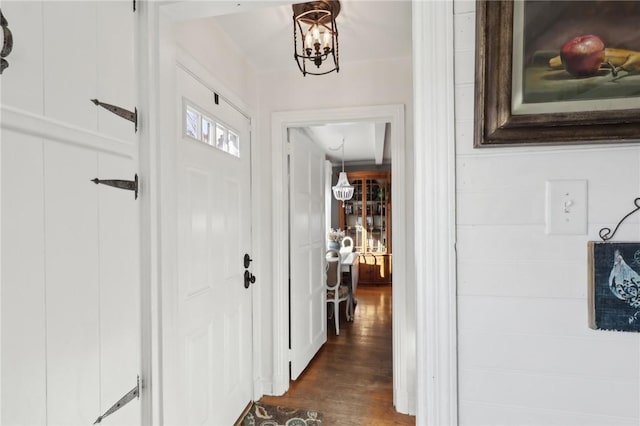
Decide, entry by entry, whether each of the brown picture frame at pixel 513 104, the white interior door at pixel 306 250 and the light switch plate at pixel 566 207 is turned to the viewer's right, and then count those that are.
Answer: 1

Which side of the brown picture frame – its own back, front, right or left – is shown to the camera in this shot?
front

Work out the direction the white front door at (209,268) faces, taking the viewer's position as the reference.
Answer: facing the viewer and to the right of the viewer

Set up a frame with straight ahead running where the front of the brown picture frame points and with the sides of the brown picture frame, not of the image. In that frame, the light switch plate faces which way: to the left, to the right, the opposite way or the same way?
the same way

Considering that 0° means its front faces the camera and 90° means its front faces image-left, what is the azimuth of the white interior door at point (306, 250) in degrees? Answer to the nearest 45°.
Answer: approximately 270°

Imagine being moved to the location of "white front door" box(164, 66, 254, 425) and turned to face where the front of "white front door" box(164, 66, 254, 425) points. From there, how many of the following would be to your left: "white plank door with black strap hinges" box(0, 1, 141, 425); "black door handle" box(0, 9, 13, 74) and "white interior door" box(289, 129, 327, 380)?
1

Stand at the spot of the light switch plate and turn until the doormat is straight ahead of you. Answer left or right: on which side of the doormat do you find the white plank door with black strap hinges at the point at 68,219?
left
